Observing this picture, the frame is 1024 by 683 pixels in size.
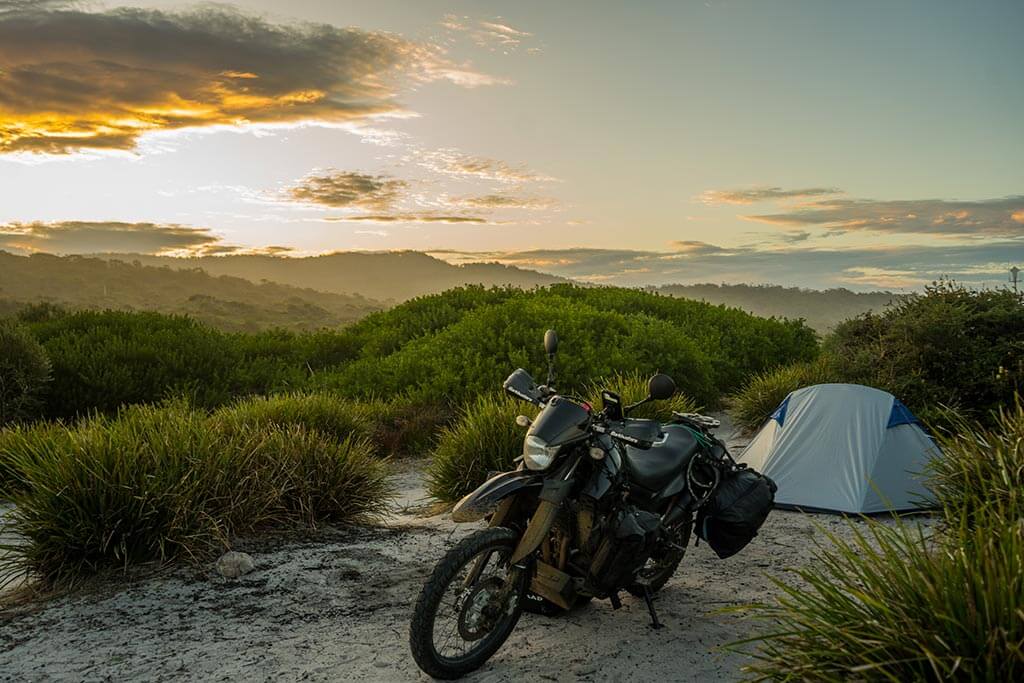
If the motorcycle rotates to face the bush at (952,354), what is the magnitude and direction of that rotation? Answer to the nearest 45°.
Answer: approximately 180°

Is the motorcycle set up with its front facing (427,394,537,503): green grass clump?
no

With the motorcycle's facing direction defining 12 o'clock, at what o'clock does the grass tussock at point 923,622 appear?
The grass tussock is roughly at 9 o'clock from the motorcycle.

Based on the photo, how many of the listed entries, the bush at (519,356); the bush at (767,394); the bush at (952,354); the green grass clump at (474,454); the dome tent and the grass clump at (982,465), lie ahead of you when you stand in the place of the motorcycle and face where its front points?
0

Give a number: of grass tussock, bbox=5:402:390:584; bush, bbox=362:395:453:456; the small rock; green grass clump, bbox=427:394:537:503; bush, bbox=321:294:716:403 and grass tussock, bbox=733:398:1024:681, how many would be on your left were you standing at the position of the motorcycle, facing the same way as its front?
1

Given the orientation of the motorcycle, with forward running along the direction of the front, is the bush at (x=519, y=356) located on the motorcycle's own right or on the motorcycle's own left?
on the motorcycle's own right

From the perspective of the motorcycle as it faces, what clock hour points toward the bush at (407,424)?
The bush is roughly at 4 o'clock from the motorcycle.

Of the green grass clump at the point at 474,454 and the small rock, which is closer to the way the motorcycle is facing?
the small rock

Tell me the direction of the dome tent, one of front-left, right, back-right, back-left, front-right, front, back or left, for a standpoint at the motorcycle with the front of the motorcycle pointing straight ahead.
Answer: back

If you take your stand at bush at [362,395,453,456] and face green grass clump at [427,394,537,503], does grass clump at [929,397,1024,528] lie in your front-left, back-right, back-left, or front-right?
front-left

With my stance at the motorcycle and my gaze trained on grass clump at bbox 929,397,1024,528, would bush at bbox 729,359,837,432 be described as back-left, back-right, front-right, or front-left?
front-left

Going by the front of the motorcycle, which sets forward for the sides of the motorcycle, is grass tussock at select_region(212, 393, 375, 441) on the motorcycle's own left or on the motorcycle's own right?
on the motorcycle's own right

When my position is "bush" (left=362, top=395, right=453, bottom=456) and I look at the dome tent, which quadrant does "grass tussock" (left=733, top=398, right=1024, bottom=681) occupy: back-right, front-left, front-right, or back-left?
front-right

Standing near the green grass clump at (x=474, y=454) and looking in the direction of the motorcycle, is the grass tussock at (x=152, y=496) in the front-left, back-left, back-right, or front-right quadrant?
front-right

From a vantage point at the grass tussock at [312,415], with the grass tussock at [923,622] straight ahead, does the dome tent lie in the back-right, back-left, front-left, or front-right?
front-left

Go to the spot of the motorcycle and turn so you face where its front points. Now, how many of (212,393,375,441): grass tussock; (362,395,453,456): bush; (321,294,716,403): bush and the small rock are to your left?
0

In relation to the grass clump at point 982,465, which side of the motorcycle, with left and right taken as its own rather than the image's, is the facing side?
back

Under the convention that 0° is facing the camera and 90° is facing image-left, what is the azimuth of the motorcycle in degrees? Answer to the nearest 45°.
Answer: approximately 45°

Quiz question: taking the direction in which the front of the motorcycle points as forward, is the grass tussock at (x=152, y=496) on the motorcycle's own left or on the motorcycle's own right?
on the motorcycle's own right

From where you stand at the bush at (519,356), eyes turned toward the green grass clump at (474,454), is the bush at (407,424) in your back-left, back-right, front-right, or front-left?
front-right

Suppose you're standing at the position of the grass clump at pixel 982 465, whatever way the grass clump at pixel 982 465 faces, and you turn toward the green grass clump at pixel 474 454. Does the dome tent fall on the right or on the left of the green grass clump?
right

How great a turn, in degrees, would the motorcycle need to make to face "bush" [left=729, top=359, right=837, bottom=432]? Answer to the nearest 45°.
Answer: approximately 135° to its right
